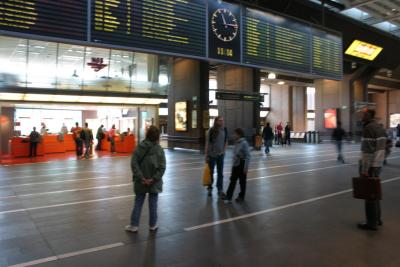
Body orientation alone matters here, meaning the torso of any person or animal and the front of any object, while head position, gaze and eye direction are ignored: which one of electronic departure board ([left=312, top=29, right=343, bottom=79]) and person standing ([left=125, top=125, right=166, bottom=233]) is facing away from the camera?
the person standing

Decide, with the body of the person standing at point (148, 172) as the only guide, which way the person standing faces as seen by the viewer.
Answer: away from the camera

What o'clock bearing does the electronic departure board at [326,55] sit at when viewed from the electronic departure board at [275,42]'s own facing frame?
the electronic departure board at [326,55] is roughly at 9 o'clock from the electronic departure board at [275,42].

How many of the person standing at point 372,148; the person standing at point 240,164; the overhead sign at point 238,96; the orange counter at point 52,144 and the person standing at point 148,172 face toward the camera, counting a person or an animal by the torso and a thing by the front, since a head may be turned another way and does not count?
2

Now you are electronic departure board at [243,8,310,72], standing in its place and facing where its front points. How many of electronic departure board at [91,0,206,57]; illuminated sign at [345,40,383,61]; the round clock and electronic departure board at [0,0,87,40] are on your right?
3

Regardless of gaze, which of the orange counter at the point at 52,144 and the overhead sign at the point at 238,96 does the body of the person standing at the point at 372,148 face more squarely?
the orange counter

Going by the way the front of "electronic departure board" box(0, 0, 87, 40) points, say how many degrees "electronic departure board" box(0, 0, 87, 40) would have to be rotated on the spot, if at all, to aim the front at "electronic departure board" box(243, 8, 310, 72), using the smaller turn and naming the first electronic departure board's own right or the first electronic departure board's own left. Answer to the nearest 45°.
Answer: approximately 45° to the first electronic departure board's own left

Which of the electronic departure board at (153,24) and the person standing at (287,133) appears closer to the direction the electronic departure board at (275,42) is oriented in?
the electronic departure board

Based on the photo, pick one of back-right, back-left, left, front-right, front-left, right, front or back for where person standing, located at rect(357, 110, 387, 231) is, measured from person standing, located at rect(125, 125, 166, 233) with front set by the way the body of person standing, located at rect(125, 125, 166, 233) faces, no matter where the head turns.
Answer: right

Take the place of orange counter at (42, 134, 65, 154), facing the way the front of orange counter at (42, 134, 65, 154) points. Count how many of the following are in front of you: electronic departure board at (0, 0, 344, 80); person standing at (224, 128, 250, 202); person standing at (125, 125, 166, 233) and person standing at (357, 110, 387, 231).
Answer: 4

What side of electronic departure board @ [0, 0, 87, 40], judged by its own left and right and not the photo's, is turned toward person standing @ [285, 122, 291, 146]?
left

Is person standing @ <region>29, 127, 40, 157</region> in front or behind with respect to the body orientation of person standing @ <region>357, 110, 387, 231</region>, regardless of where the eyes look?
in front

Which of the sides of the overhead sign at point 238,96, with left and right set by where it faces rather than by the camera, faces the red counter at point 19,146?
right

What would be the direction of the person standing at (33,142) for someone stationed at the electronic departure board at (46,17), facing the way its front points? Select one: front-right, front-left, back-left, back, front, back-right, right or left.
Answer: back-left

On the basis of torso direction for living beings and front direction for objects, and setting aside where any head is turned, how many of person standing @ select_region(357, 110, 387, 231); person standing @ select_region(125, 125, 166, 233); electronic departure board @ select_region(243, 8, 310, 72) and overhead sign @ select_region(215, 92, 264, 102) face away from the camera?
1
